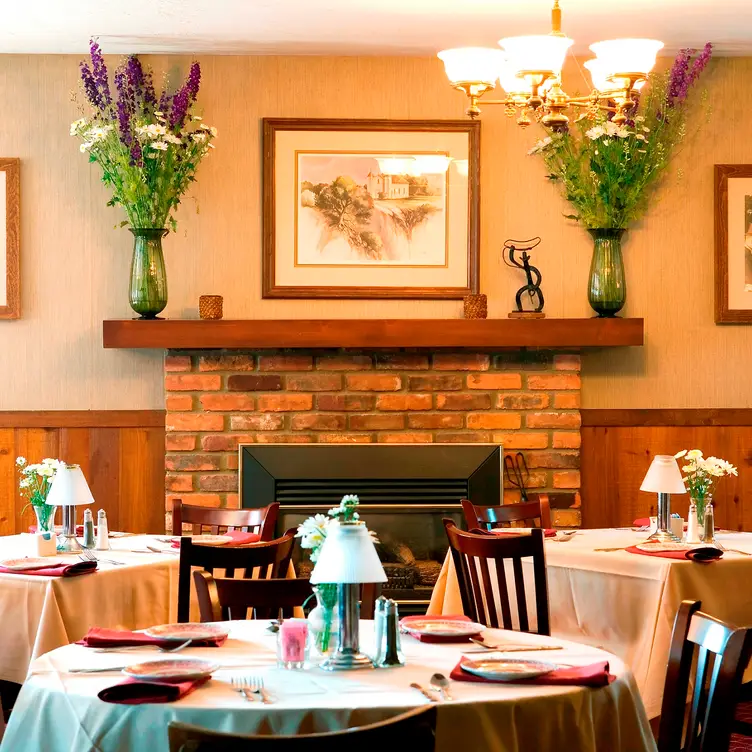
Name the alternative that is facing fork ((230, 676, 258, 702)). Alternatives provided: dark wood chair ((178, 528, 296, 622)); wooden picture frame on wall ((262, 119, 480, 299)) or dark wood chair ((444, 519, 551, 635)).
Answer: the wooden picture frame on wall

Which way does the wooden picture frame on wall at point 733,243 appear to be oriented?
toward the camera

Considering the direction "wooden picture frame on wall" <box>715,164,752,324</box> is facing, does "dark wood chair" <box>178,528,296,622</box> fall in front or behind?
in front

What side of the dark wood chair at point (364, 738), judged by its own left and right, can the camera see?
back

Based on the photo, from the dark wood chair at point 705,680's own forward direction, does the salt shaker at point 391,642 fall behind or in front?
in front

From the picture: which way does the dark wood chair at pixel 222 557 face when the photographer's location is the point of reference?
facing away from the viewer and to the left of the viewer

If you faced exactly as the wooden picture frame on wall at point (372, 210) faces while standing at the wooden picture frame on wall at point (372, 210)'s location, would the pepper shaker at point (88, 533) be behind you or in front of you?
in front

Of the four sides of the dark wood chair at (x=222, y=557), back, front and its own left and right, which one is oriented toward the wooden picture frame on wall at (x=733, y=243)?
right

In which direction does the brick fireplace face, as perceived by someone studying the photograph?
facing the viewer

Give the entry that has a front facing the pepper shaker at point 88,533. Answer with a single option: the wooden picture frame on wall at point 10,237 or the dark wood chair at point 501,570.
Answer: the wooden picture frame on wall

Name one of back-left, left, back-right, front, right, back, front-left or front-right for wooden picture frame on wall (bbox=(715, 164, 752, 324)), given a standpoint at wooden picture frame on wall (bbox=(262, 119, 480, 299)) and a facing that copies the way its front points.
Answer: left

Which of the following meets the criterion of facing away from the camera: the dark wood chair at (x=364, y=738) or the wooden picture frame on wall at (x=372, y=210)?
the dark wood chair

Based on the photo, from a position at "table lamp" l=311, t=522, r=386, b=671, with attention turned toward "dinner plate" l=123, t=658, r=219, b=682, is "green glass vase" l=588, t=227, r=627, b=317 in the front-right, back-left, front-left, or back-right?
back-right
